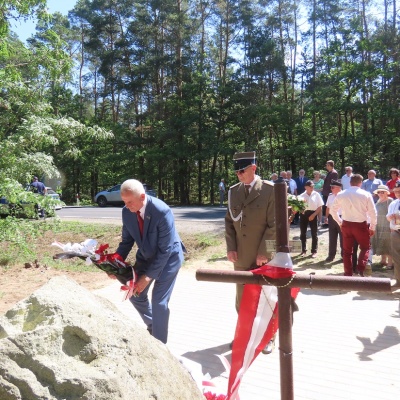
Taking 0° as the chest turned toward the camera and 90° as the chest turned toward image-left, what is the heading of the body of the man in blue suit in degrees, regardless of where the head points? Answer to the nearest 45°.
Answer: approximately 45°

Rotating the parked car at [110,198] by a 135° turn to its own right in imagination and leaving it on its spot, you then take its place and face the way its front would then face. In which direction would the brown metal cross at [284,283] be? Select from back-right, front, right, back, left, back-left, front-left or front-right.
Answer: back-right

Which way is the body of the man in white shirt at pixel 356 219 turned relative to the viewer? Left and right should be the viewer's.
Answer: facing away from the viewer

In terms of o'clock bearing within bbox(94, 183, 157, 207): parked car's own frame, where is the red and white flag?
The red and white flag is roughly at 9 o'clock from the parked car.

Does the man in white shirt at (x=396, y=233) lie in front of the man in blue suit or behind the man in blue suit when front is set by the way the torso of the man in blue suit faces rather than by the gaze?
behind

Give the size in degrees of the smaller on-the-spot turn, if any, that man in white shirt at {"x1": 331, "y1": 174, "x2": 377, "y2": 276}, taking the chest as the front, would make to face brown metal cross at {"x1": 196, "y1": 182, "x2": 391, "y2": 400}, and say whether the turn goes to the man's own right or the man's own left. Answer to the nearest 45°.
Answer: approximately 180°

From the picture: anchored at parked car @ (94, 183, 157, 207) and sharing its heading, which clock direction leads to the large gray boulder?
The large gray boulder is roughly at 9 o'clock from the parked car.

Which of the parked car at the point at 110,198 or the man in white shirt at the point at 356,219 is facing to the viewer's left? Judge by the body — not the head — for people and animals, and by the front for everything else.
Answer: the parked car

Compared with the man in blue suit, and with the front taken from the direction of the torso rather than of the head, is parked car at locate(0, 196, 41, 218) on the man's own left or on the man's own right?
on the man's own right

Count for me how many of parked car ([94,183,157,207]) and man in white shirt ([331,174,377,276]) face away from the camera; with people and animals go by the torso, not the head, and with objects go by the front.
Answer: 1

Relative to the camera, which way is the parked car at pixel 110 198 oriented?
to the viewer's left

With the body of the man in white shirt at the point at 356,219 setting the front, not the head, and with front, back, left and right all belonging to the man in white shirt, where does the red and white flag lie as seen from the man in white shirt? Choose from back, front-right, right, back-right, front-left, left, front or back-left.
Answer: back

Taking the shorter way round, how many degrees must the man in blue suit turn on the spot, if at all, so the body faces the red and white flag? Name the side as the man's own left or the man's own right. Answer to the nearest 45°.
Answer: approximately 90° to the man's own left
